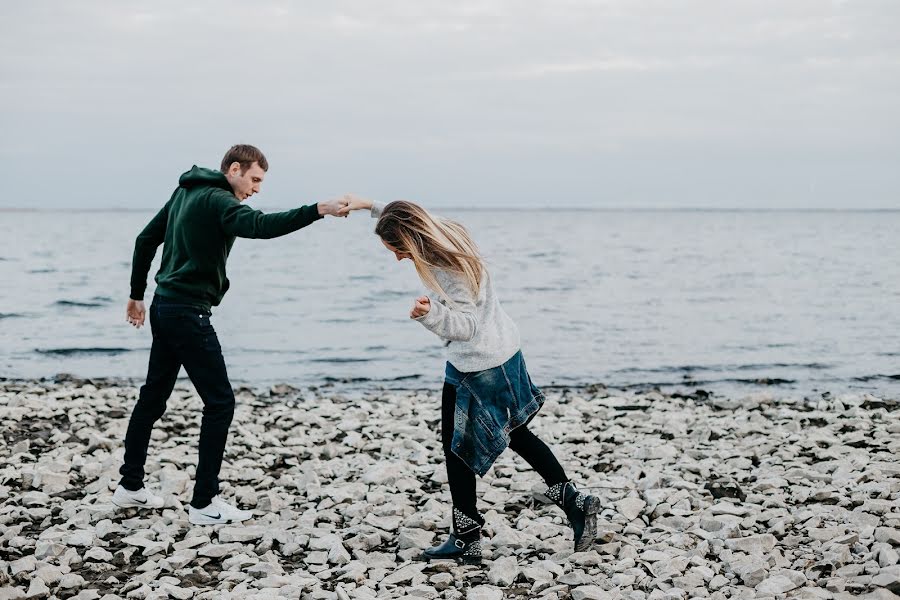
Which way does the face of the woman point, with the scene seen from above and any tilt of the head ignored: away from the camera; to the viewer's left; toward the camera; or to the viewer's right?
to the viewer's left

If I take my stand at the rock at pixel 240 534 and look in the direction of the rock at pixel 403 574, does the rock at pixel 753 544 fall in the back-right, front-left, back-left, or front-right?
front-left

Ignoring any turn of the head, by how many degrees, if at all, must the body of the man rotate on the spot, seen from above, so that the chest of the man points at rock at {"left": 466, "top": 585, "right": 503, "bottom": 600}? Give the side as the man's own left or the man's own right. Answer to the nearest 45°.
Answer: approximately 45° to the man's own right

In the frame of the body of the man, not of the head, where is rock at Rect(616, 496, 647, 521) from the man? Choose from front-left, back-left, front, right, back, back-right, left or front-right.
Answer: front

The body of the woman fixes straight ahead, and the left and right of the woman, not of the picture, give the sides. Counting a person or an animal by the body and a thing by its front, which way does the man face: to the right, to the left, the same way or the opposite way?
the opposite way

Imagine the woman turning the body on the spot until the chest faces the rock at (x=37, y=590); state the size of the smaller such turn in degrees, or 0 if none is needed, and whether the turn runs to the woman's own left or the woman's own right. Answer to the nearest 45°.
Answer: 0° — they already face it

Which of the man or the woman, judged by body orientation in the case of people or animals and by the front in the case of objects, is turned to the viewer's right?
the man

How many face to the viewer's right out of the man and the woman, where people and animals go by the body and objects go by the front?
1

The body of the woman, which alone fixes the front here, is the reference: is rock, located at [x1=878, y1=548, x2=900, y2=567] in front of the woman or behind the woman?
behind

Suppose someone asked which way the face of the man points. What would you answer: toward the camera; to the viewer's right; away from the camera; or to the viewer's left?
to the viewer's right

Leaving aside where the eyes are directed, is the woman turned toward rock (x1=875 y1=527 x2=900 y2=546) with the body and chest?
no

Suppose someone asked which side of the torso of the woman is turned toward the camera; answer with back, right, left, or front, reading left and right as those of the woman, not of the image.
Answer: left

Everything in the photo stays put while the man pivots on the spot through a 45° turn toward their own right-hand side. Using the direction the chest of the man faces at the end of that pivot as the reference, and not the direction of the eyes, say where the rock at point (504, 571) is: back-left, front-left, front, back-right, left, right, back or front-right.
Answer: front

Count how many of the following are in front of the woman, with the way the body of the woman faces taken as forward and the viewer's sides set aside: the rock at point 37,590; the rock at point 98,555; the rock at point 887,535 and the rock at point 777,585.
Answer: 2

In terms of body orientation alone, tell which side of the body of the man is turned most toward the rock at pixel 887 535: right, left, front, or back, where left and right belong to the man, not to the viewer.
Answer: front

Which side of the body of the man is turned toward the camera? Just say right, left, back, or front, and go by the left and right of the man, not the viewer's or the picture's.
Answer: right
